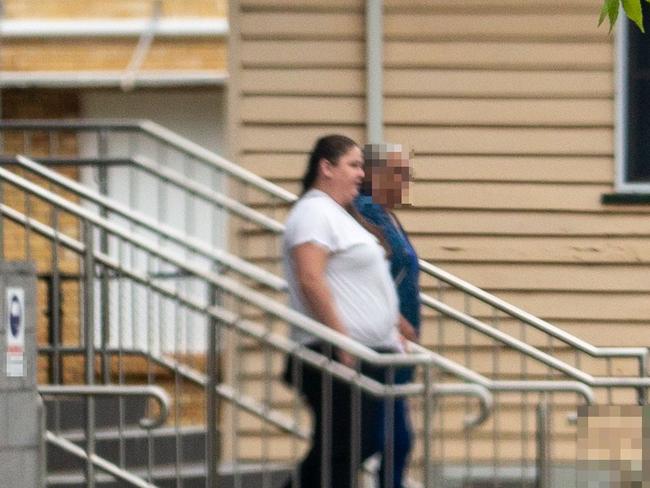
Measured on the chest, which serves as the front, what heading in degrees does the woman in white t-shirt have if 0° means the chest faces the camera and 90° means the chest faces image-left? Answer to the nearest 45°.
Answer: approximately 270°

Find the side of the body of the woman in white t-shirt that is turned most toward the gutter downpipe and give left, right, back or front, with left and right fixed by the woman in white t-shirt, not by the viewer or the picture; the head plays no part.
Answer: left
